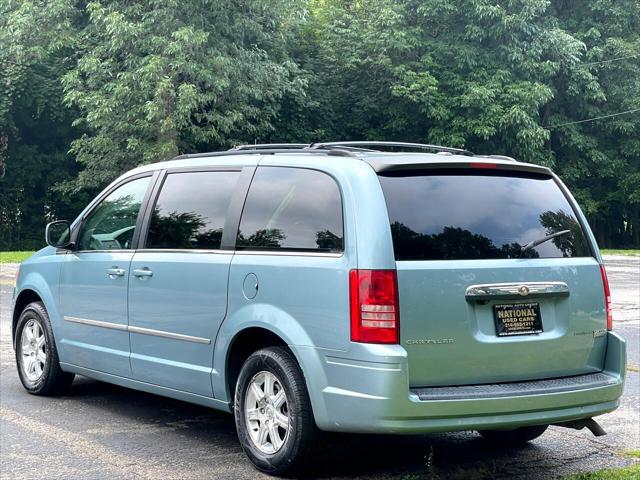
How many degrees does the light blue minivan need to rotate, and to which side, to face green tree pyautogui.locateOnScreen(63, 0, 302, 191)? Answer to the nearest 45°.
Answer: approximately 45° to its right

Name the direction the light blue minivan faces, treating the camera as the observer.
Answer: facing away from the viewer and to the left of the viewer
